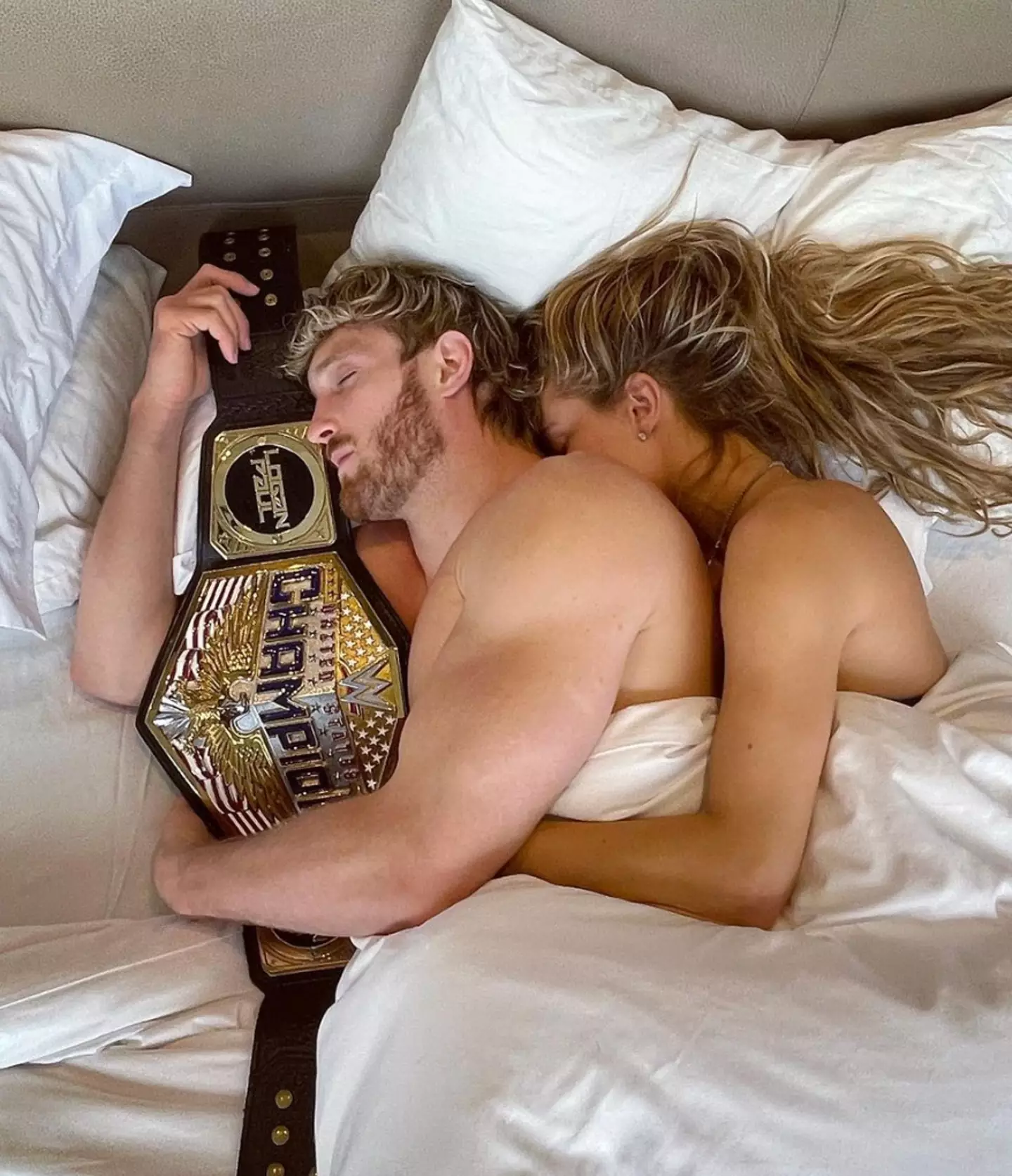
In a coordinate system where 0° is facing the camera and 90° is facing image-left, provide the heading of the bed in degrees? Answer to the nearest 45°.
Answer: approximately 0°
